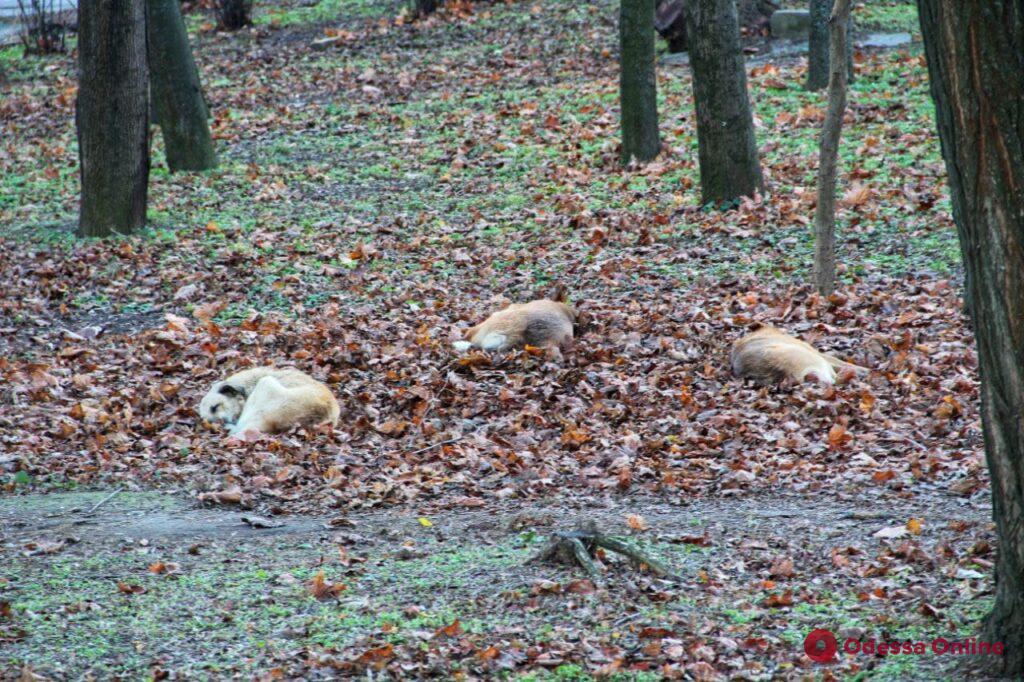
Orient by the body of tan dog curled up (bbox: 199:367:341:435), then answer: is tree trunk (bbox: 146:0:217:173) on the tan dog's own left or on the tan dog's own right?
on the tan dog's own right

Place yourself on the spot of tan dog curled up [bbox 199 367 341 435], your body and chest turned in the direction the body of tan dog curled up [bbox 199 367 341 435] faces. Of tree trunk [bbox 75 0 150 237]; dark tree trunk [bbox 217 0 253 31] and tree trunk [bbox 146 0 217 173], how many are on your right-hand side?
3

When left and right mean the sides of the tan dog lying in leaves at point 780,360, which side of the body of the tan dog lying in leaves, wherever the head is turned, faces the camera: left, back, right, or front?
left

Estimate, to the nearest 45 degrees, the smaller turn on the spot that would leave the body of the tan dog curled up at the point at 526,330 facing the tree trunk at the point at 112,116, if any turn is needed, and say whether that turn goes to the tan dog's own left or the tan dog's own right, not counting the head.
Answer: approximately 135° to the tan dog's own left

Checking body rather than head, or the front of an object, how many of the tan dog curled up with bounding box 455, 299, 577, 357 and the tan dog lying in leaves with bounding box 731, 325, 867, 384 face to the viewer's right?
1

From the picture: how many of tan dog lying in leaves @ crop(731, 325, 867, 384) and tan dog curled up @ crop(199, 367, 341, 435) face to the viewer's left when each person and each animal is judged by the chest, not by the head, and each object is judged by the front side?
2

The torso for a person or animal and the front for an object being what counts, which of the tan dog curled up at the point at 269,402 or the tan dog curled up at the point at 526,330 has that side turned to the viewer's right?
the tan dog curled up at the point at 526,330

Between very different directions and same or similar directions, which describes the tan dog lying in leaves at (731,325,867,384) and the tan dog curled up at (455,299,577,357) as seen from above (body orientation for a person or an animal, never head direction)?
very different directions

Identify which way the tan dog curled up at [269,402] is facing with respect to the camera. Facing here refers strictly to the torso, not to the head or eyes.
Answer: to the viewer's left

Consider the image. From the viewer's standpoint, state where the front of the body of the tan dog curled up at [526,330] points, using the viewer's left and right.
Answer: facing to the right of the viewer

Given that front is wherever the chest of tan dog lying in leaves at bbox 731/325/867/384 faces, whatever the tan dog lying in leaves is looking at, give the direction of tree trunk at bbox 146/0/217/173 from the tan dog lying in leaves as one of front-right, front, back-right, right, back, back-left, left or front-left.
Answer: front-right

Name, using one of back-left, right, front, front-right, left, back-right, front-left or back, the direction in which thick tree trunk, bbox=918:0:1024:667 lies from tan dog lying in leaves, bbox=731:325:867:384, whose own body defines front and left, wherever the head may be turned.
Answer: left
